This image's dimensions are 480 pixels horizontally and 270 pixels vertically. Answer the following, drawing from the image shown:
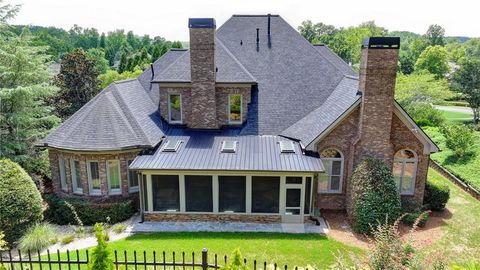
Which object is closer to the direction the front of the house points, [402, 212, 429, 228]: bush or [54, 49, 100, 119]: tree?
the tree

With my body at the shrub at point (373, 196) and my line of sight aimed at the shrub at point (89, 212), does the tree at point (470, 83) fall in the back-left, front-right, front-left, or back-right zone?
back-right

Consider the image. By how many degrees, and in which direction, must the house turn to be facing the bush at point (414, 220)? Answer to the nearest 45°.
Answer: approximately 90° to its right

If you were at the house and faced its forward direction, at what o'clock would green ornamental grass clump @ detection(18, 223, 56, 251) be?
The green ornamental grass clump is roughly at 8 o'clock from the house.

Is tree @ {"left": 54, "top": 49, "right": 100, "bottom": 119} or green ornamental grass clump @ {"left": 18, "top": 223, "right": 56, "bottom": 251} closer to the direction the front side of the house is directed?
the tree

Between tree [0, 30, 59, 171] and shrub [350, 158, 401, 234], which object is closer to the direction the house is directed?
the tree

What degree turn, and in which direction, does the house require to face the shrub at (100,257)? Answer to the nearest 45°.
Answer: approximately 180°

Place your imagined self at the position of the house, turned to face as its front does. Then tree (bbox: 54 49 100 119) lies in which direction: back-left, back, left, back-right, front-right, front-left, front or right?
front-left

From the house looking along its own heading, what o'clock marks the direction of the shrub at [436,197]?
The shrub is roughly at 3 o'clock from the house.

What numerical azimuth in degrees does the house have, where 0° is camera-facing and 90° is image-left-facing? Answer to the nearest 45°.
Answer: approximately 180°

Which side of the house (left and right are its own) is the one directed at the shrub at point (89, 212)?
left

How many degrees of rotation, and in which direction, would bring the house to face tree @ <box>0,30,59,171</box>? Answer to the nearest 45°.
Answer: approximately 90° to its left
